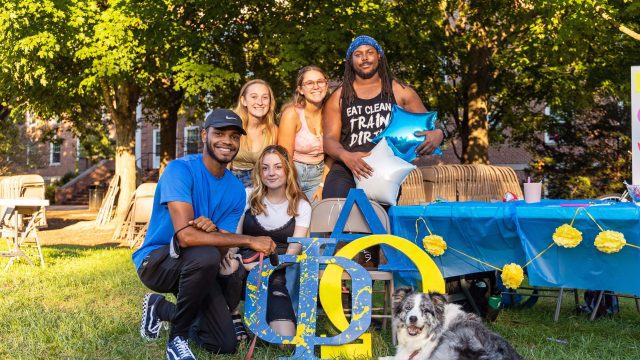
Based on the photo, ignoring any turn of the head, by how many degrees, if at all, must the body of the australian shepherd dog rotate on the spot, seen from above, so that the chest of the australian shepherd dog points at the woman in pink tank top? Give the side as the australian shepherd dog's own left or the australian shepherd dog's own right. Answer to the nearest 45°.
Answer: approximately 90° to the australian shepherd dog's own right

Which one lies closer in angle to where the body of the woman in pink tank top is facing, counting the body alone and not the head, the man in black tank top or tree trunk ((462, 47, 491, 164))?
the man in black tank top

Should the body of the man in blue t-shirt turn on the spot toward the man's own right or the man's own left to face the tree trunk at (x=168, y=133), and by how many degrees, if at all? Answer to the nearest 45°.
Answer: approximately 135° to the man's own left

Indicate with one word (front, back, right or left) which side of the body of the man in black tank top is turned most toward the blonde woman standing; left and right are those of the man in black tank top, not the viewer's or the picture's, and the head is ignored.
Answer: right

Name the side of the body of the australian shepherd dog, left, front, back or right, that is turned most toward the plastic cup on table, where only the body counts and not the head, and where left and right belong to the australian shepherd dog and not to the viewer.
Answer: back

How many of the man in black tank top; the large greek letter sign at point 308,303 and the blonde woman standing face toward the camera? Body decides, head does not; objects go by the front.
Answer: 3

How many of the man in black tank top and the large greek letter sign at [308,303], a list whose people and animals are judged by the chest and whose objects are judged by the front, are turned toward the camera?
2
